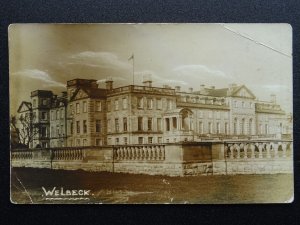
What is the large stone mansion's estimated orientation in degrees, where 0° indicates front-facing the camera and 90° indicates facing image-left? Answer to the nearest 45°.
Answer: approximately 315°
